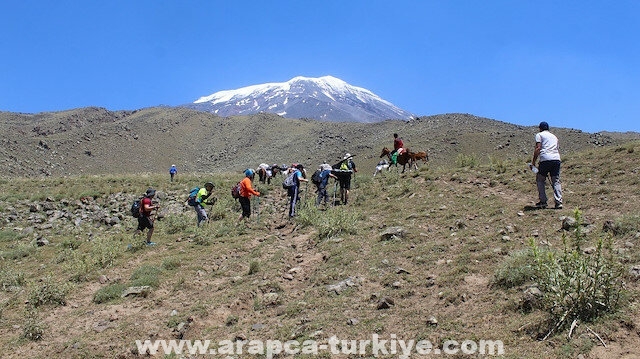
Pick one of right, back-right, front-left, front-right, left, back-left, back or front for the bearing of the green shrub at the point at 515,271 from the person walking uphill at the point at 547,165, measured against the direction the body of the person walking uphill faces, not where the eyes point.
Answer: back-left

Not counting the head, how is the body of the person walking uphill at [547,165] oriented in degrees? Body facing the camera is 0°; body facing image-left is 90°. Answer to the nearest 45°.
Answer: approximately 135°

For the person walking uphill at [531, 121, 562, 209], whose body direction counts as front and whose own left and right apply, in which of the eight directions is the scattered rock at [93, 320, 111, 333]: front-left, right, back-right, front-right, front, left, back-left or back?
left

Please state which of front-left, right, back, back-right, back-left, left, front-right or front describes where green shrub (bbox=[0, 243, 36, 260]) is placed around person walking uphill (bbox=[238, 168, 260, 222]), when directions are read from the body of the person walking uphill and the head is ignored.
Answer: back

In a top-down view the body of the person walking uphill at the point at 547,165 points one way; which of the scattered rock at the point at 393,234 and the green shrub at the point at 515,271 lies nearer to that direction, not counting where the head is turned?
the scattered rock

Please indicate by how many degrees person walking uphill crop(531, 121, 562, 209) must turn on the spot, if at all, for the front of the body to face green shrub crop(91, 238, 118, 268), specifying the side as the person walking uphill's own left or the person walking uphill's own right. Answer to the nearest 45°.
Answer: approximately 45° to the person walking uphill's own left

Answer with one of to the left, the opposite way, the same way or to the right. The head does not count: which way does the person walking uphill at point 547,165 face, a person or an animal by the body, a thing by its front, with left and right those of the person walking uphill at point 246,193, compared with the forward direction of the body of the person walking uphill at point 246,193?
to the left

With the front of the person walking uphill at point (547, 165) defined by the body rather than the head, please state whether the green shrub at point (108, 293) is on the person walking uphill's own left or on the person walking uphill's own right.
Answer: on the person walking uphill's own left

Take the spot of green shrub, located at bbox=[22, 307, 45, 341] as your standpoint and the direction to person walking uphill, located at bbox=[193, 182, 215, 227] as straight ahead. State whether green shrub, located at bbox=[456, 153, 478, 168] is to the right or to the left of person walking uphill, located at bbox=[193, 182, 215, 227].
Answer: right

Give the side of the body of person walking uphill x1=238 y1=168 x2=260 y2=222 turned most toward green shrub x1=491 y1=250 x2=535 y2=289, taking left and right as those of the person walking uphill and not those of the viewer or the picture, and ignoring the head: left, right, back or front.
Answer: right

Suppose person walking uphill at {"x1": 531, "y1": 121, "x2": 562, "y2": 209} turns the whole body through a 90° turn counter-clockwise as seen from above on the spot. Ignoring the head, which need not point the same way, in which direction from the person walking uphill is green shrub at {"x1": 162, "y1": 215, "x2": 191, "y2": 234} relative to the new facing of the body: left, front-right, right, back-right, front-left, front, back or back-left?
front-right

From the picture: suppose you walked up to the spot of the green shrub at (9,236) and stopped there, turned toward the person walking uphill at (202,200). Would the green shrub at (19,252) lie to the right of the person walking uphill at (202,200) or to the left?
right
